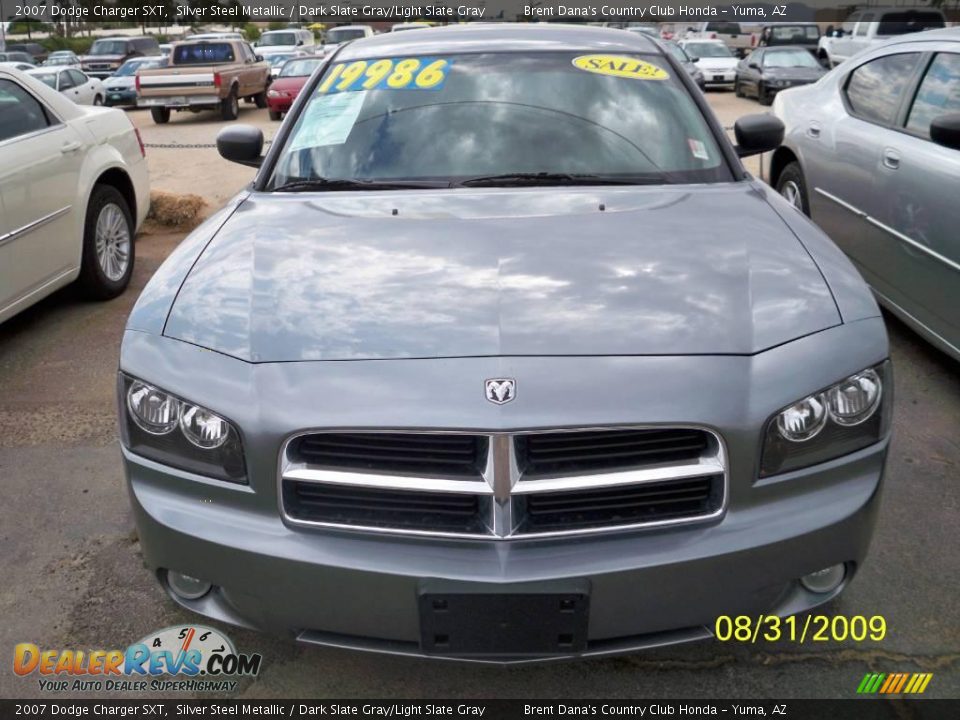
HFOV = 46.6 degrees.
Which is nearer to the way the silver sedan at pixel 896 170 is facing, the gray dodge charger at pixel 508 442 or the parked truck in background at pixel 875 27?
the gray dodge charger

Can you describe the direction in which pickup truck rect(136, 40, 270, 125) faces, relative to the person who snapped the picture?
facing away from the viewer and to the right of the viewer

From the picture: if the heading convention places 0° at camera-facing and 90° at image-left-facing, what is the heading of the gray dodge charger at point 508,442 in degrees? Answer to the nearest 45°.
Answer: approximately 0°

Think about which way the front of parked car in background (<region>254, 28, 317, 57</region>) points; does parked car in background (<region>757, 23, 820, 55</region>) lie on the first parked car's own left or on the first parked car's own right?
on the first parked car's own left

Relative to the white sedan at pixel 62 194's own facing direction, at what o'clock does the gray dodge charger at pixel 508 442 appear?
The gray dodge charger is roughly at 10 o'clock from the white sedan.

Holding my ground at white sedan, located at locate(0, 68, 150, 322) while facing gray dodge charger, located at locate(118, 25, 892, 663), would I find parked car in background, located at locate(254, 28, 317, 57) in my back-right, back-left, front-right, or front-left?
back-left

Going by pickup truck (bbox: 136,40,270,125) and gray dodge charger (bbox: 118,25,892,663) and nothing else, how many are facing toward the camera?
1

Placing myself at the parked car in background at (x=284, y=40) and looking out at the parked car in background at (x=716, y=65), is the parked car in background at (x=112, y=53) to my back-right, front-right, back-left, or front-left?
back-right

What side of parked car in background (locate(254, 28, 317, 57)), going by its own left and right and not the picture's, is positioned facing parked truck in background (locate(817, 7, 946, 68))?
left

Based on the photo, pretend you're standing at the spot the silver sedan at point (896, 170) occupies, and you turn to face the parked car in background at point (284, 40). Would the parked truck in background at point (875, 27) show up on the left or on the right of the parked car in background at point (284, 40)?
right

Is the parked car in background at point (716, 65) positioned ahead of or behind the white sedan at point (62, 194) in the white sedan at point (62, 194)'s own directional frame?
behind
